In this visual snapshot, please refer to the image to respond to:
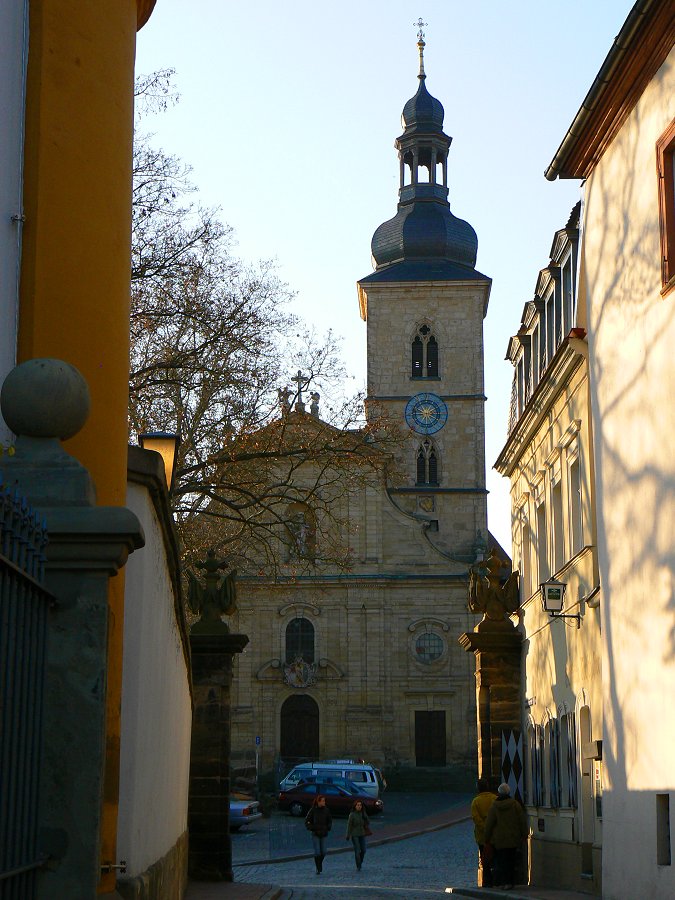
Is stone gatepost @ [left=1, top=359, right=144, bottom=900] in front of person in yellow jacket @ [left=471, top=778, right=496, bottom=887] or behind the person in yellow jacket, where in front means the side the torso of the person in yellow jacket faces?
behind

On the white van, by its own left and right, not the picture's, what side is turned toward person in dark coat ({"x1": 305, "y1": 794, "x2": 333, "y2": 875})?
left

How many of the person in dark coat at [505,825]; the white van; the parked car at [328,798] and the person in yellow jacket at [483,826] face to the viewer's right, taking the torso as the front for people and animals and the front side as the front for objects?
1

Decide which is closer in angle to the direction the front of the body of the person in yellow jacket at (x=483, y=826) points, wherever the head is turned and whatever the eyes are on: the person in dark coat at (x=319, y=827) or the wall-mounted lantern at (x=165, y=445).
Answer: the person in dark coat

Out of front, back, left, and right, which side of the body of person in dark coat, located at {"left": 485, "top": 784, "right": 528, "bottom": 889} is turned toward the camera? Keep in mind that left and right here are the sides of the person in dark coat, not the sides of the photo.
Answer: back

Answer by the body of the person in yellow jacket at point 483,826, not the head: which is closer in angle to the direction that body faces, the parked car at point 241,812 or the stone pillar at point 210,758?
the parked car

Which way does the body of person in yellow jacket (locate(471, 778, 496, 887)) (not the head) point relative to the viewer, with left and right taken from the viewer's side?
facing away from the viewer

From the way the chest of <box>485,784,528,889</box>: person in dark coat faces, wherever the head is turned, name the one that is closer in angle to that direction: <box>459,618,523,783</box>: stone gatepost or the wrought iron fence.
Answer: the stone gatepost

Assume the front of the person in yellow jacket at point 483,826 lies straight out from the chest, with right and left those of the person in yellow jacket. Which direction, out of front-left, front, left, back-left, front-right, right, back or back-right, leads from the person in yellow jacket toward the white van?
front
